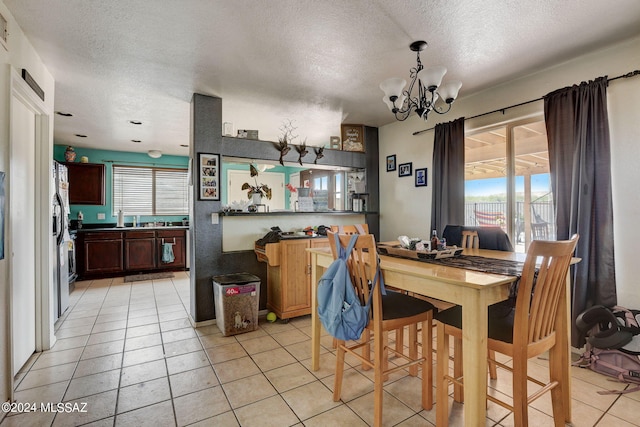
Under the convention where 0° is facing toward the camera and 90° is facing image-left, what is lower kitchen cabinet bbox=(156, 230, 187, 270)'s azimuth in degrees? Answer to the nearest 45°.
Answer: approximately 0°

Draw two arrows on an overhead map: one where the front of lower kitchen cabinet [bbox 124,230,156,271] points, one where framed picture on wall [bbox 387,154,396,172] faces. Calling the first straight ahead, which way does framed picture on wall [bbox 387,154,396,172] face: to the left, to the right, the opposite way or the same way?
to the right

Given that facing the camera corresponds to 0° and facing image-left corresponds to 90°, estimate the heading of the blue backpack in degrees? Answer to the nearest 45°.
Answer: approximately 45°

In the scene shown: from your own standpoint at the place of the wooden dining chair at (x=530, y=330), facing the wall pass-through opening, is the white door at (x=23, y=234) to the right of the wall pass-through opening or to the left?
left

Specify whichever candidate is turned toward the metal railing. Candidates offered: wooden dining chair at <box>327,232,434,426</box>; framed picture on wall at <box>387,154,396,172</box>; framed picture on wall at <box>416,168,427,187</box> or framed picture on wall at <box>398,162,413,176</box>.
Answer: the wooden dining chair

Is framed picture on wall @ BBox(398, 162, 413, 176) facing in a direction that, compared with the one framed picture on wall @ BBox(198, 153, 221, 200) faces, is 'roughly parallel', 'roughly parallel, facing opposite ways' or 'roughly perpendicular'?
roughly perpendicular

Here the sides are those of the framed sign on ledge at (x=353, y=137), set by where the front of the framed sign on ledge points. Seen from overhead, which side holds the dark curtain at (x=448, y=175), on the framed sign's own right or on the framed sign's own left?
on the framed sign's own left

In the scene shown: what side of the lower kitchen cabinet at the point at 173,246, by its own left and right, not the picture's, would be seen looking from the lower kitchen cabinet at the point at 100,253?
right

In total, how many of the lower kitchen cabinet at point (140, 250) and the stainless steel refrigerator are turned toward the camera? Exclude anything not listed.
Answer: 1

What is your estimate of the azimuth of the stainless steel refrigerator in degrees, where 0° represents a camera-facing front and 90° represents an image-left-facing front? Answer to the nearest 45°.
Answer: approximately 270°

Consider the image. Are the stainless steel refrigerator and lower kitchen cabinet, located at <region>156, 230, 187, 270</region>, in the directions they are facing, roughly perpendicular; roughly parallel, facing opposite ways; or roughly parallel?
roughly perpendicular

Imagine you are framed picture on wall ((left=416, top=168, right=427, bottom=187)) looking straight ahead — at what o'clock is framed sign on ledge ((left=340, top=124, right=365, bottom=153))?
framed sign on ledge ((left=340, top=124, right=365, bottom=153)) is roughly at 2 o'clock from framed picture on wall ((left=416, top=168, right=427, bottom=187)).
